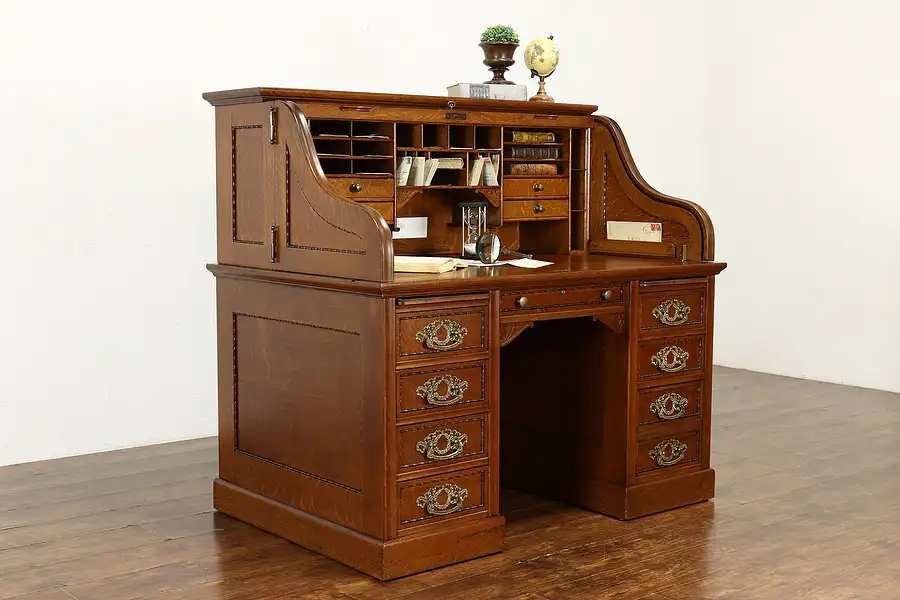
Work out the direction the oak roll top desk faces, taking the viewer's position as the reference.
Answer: facing the viewer and to the right of the viewer
